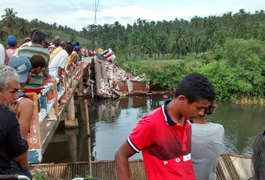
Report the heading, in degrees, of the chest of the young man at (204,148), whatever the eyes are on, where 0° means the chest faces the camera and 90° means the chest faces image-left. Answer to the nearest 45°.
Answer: approximately 180°

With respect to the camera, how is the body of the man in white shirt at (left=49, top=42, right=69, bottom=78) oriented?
to the viewer's right

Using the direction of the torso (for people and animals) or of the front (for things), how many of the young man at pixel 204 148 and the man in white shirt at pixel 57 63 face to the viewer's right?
1

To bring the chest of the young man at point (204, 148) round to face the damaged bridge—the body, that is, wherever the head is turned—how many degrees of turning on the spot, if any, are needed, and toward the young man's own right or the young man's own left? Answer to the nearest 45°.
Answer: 0° — they already face it

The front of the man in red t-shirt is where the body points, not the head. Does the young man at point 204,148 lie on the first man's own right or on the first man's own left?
on the first man's own left

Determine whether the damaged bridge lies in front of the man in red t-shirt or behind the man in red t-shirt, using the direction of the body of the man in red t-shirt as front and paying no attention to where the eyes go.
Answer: behind

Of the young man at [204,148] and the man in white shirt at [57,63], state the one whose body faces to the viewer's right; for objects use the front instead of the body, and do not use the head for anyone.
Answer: the man in white shirt

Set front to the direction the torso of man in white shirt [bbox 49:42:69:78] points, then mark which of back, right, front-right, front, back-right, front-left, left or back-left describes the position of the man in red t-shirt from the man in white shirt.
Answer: right

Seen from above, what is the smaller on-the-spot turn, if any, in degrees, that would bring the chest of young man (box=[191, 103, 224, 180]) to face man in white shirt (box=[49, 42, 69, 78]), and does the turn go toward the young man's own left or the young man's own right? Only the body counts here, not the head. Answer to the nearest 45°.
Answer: approximately 45° to the young man's own left

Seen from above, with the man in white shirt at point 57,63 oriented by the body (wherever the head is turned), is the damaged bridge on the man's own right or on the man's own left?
on the man's own left

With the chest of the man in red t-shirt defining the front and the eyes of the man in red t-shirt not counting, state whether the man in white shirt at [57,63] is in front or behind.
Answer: behind

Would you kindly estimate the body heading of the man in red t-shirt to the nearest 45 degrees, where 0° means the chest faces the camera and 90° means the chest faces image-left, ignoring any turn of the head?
approximately 315°
